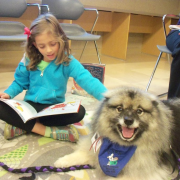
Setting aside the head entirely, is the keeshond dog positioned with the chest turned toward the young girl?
no

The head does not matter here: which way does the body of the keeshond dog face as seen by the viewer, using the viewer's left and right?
facing the viewer and to the left of the viewer

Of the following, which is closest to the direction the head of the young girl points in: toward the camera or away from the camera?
toward the camera

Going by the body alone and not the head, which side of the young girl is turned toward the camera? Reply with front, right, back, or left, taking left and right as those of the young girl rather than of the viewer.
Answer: front

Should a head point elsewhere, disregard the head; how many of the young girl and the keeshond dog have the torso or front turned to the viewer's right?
0

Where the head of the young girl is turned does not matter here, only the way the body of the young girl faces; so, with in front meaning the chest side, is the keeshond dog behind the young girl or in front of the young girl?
in front

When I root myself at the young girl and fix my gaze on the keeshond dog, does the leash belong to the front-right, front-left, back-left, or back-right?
front-right

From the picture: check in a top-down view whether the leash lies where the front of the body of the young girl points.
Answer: yes
